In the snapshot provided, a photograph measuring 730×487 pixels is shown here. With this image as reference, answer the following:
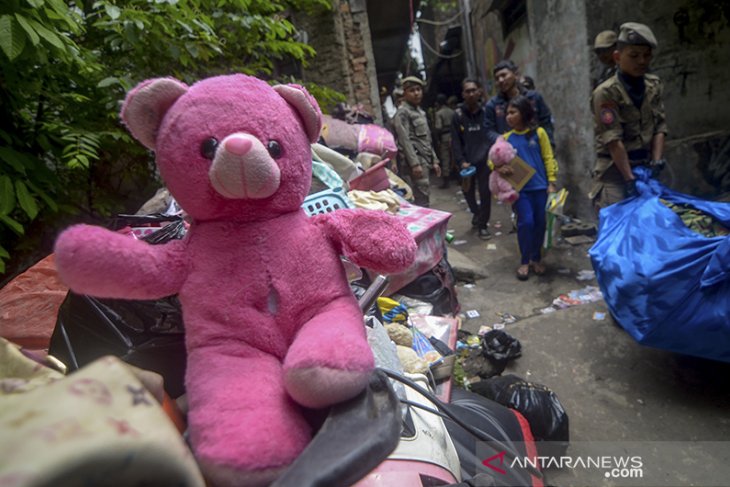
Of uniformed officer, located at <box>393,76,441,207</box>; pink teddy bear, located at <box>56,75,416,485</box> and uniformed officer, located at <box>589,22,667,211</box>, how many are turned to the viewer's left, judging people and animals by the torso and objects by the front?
0

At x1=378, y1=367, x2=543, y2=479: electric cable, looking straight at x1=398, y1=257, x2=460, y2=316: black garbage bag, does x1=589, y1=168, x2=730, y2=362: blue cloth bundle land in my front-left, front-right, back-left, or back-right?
front-right

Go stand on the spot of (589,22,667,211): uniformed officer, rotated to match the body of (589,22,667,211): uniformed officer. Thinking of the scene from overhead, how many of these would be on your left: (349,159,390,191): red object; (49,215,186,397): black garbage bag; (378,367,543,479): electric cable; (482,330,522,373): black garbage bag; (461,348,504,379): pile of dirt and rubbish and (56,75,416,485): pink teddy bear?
0

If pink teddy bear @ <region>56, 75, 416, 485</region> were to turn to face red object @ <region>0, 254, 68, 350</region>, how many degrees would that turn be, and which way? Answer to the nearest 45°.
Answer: approximately 135° to its right

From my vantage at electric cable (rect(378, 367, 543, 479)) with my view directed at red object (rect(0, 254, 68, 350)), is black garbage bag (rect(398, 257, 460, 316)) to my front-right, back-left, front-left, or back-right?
front-right

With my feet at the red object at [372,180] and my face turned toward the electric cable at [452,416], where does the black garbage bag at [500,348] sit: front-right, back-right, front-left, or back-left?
front-left

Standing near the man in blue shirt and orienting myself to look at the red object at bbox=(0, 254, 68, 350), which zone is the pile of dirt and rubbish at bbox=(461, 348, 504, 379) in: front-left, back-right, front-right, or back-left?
front-left

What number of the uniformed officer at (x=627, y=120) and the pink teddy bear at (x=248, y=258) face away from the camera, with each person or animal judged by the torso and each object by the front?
0

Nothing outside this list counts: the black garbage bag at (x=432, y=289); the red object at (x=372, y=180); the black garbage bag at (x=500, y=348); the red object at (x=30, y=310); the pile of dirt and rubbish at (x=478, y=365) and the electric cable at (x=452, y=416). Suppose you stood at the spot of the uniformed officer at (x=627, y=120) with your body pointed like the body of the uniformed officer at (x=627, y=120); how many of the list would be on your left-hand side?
0

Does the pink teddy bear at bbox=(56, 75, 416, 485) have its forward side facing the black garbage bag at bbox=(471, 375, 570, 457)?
no

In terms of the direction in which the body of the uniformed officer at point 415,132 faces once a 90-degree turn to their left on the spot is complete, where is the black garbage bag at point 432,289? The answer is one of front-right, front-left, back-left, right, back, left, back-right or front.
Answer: back-right

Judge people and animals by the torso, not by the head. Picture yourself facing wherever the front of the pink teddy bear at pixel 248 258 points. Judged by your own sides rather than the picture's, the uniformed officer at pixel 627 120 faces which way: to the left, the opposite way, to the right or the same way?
the same way

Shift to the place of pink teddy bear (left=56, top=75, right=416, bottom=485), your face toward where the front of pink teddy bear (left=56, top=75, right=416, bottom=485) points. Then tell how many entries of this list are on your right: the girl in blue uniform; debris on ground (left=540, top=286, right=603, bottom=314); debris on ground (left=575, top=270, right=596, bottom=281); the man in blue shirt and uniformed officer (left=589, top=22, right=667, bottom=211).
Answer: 0

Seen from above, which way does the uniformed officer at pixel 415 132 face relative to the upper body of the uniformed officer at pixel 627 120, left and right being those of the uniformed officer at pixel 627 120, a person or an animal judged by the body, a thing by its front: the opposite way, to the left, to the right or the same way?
the same way

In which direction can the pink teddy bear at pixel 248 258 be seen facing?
toward the camera

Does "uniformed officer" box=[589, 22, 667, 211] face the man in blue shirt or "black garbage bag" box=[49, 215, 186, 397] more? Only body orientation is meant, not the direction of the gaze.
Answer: the black garbage bag

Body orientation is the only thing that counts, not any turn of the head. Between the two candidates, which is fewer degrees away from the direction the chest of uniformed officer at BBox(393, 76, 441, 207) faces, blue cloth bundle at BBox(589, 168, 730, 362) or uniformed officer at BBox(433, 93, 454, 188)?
the blue cloth bundle
